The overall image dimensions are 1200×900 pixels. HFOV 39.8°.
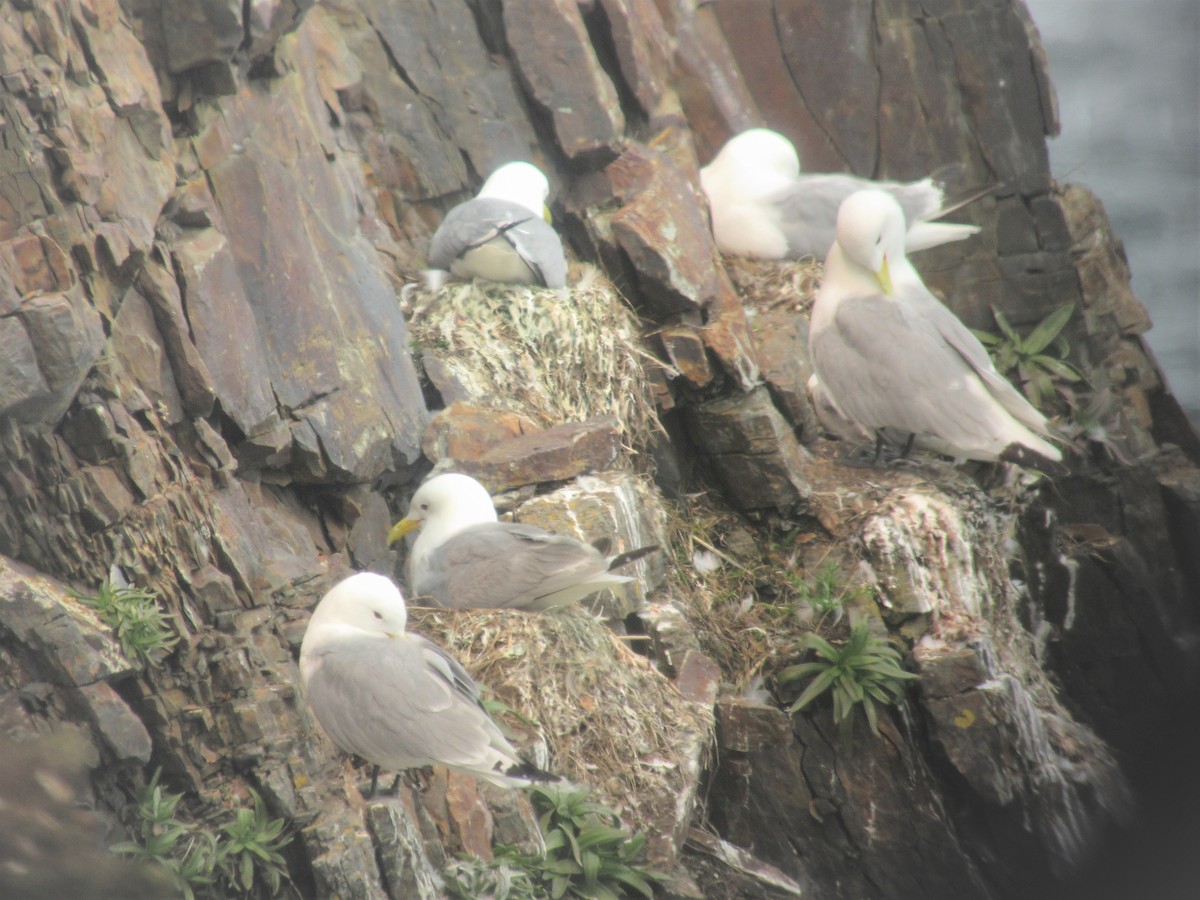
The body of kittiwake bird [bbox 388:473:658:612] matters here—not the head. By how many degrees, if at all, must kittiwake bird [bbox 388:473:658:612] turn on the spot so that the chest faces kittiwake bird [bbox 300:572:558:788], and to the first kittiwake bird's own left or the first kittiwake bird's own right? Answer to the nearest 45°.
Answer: approximately 90° to the first kittiwake bird's own left

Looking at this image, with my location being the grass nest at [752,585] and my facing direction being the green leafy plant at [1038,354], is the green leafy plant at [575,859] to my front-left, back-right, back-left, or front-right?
back-right

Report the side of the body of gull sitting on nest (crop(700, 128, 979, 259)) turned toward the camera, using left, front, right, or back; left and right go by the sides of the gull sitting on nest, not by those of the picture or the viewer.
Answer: left

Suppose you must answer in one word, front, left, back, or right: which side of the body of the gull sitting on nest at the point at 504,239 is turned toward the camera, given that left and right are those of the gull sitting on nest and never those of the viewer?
back

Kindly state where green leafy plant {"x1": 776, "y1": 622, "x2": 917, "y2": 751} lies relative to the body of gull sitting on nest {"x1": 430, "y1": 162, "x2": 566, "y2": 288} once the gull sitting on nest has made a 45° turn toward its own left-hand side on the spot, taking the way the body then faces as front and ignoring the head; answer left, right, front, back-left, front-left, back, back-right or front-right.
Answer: back

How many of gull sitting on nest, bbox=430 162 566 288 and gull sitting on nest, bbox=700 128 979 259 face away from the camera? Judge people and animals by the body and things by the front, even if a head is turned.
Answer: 1

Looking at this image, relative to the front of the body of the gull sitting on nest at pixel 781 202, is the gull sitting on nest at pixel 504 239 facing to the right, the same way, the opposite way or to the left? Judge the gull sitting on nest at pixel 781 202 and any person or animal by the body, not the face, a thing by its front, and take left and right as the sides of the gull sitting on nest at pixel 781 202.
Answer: to the right

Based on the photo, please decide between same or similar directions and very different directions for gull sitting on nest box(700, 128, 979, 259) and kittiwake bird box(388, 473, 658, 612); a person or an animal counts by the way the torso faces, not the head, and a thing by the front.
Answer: same or similar directions

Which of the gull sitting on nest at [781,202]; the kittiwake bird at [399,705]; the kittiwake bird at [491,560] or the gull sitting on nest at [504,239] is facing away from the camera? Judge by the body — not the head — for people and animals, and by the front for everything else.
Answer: the gull sitting on nest at [504,239]

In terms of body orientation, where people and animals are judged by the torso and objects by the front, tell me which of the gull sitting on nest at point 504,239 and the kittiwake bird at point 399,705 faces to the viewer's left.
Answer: the kittiwake bird

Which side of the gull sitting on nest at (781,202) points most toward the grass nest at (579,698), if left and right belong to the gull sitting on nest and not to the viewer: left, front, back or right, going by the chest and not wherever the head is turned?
left

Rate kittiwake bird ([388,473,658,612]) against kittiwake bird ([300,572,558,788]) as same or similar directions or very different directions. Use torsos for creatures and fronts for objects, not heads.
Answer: same or similar directions

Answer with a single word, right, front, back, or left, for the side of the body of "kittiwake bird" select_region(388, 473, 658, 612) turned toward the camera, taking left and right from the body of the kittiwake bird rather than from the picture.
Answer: left

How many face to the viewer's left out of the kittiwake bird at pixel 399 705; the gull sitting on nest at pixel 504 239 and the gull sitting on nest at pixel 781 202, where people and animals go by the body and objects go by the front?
2

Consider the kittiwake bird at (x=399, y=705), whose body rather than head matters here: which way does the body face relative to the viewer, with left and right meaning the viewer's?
facing to the left of the viewer
